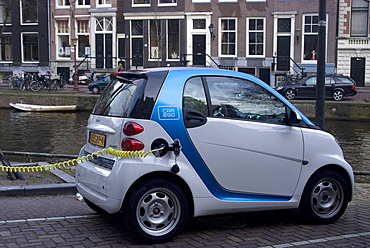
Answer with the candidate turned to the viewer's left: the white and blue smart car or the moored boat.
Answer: the moored boat

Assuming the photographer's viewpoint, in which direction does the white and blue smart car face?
facing away from the viewer and to the right of the viewer

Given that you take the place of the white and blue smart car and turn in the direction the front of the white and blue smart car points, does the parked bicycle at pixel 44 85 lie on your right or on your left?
on your left

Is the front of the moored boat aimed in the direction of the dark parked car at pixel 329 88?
no

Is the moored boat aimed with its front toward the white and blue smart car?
no

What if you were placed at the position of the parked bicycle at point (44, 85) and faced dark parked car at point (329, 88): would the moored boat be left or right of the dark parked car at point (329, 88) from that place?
right

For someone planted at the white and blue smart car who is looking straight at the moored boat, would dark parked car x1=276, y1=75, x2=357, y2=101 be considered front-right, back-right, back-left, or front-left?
front-right

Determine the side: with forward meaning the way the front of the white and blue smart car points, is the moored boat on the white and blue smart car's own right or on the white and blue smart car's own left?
on the white and blue smart car's own left

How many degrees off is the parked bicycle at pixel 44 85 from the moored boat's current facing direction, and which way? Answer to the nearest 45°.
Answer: approximately 90° to its right

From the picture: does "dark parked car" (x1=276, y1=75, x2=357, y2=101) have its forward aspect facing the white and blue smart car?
no

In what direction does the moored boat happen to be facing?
to the viewer's left

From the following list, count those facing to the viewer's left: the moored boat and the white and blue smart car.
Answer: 1
